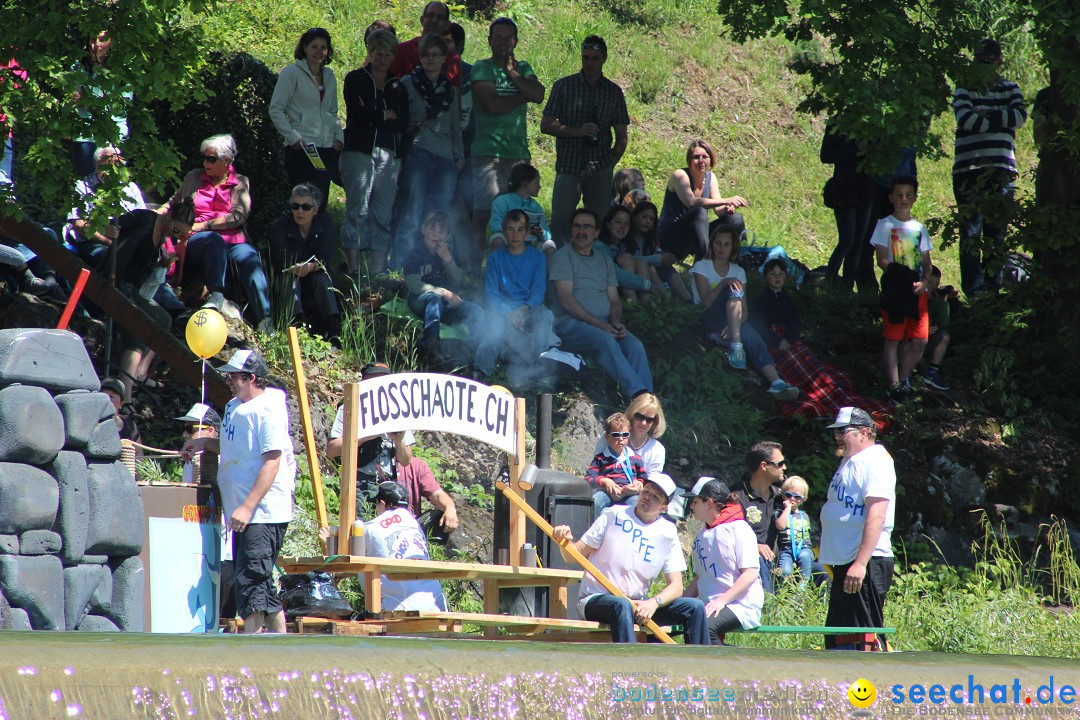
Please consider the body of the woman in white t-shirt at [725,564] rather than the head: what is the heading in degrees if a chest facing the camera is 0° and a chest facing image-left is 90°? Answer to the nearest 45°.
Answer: approximately 45°

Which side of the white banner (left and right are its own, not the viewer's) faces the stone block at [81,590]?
right

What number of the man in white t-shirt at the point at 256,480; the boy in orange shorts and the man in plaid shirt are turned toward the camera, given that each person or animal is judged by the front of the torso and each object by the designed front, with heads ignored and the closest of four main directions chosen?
2

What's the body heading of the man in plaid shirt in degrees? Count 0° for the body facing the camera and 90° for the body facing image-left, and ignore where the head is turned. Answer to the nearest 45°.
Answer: approximately 0°

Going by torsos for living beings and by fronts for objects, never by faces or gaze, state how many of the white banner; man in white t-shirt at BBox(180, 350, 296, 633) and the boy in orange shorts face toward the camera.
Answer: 2

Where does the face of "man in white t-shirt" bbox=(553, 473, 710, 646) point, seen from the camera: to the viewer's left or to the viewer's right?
to the viewer's left

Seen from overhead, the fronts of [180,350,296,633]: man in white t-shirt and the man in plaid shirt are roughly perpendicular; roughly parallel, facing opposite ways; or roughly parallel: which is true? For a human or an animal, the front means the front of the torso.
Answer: roughly perpendicular

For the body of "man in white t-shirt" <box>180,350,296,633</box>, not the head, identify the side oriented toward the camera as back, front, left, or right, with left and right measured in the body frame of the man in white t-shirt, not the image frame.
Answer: left
